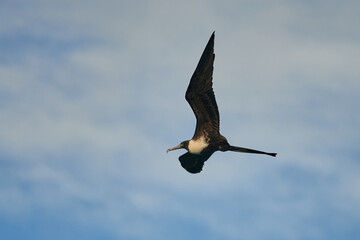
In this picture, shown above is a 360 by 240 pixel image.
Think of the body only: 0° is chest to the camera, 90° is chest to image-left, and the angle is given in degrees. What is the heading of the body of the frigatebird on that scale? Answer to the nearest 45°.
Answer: approximately 90°
